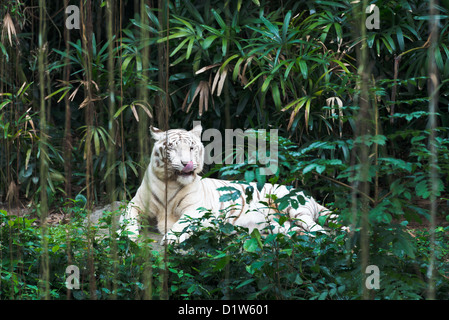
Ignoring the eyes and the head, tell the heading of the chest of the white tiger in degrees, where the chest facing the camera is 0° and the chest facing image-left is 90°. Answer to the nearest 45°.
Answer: approximately 45°
